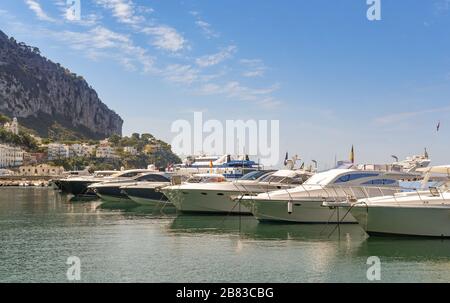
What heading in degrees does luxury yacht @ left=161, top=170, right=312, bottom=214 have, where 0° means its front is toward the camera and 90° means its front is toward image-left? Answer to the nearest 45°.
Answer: approximately 90°

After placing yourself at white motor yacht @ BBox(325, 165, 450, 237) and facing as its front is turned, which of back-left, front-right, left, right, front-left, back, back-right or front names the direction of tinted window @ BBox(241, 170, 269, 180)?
front-right

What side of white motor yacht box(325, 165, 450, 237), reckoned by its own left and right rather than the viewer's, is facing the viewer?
left

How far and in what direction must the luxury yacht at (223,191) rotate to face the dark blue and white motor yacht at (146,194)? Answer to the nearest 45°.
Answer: approximately 45° to its right

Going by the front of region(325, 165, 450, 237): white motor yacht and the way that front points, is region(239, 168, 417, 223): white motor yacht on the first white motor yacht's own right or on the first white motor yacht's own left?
on the first white motor yacht's own right

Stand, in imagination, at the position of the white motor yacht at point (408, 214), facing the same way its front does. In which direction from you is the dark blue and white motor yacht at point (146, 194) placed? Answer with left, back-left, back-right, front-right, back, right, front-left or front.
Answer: front-right

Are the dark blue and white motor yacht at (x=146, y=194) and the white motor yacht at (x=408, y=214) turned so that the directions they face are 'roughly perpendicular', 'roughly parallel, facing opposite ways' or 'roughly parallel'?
roughly parallel

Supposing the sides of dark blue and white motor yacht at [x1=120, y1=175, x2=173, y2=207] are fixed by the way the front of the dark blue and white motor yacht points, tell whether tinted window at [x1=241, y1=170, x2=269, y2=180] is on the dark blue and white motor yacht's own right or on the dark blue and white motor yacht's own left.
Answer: on the dark blue and white motor yacht's own left

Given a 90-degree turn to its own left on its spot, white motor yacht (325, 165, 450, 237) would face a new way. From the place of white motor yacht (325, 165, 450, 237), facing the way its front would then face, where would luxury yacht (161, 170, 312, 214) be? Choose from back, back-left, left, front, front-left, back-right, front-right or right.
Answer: back-right

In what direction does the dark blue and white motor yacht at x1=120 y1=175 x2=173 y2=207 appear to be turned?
to the viewer's left

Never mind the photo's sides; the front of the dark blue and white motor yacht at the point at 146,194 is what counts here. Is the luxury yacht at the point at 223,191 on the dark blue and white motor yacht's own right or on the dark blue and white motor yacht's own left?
on the dark blue and white motor yacht's own left
